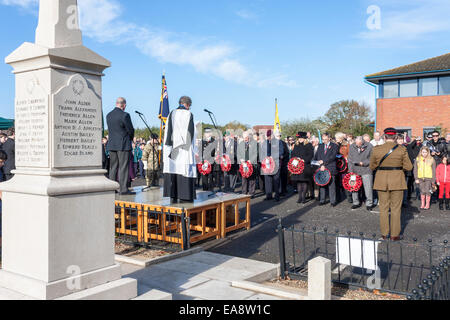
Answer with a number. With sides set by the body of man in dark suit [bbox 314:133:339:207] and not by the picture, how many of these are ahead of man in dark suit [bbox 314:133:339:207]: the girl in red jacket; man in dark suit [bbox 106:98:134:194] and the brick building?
1

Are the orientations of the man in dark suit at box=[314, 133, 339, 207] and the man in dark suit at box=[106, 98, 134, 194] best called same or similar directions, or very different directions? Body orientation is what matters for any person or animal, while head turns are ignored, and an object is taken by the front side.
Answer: very different directions

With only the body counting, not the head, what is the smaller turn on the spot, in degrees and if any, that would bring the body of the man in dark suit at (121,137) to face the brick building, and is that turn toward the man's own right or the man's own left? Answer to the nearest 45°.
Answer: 0° — they already face it

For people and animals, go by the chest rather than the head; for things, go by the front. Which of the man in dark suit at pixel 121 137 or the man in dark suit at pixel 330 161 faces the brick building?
the man in dark suit at pixel 121 137

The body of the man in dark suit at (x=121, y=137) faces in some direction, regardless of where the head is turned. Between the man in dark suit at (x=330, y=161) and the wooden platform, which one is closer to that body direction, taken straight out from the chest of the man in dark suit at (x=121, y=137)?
the man in dark suit

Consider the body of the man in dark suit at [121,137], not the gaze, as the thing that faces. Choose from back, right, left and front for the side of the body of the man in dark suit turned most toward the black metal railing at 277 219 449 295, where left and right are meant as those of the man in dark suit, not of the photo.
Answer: right

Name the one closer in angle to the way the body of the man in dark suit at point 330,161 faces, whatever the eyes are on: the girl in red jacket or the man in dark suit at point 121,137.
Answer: the man in dark suit

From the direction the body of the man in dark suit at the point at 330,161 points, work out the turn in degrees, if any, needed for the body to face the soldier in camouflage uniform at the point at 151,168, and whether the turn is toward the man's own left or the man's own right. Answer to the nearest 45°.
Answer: approximately 45° to the man's own right

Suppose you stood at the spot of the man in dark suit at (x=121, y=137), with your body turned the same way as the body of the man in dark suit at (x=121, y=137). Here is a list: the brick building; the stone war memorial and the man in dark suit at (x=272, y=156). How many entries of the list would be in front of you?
2

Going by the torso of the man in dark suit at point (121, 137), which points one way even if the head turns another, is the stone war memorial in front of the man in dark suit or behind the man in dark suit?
behind

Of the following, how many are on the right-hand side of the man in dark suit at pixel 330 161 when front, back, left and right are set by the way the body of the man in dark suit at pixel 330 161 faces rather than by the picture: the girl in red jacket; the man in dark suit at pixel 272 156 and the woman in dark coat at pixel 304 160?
2

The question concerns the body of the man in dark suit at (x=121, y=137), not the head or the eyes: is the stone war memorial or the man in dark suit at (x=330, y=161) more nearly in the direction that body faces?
the man in dark suit

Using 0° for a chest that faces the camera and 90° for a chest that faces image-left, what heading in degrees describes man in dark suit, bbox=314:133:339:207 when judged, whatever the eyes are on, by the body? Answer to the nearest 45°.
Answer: approximately 45°

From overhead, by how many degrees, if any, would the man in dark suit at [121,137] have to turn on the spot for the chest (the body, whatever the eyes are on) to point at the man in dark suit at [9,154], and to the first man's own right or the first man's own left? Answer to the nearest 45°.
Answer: approximately 90° to the first man's own left

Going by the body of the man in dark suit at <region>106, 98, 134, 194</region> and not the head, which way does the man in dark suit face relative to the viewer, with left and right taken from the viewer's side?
facing away from the viewer and to the right of the viewer
